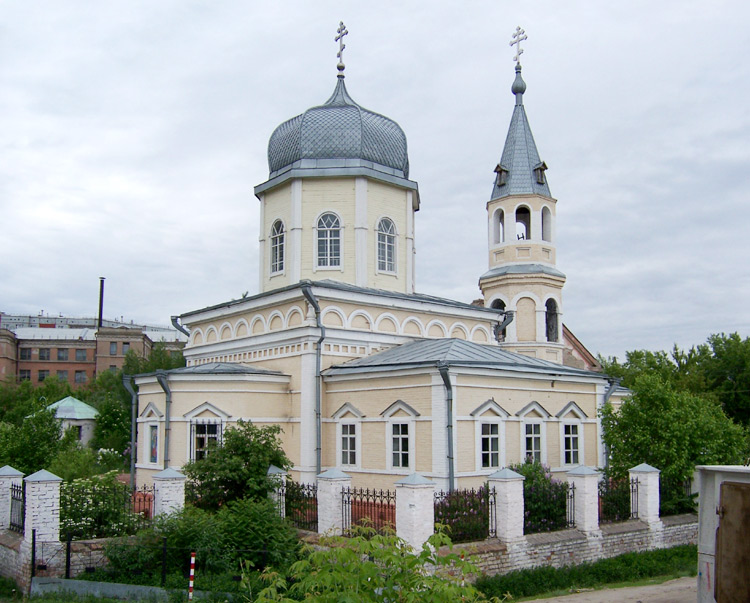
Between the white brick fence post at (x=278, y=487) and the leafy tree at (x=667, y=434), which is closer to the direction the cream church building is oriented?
the leafy tree

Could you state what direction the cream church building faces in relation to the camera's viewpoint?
facing away from the viewer and to the right of the viewer

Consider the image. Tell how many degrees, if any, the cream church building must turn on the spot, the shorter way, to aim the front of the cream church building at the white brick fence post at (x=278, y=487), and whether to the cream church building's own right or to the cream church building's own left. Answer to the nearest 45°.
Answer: approximately 135° to the cream church building's own right

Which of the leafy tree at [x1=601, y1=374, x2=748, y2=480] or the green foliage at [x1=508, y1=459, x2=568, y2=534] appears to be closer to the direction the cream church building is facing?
the leafy tree

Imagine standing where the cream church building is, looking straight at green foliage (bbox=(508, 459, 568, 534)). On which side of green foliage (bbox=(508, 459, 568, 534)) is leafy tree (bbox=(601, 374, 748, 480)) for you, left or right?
left

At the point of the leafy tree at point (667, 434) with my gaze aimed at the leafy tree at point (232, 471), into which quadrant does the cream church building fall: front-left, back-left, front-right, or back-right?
front-right
